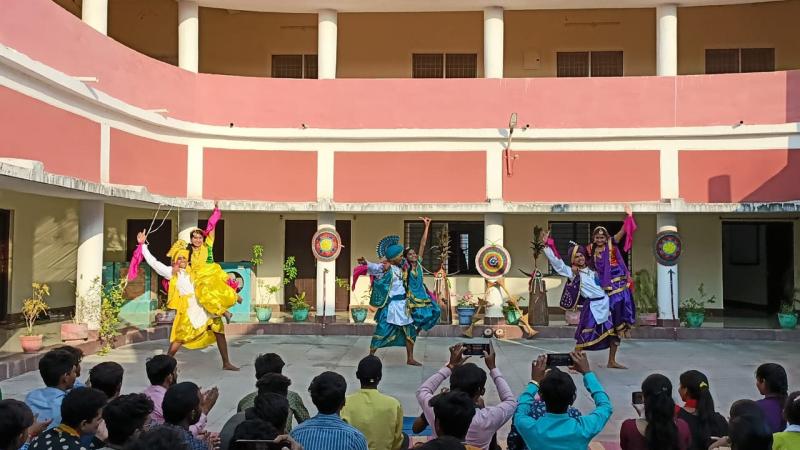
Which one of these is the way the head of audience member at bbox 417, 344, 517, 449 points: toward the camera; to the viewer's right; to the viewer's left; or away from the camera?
away from the camera

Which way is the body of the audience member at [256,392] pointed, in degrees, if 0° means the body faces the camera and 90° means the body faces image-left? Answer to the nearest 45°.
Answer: approximately 180°

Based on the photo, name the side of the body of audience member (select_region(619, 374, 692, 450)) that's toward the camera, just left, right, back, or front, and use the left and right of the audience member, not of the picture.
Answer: back

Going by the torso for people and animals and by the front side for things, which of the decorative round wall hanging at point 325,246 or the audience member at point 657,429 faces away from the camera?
the audience member

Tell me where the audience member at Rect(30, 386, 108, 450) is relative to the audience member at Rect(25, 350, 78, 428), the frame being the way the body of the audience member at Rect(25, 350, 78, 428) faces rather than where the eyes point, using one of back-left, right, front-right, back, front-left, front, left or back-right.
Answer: back-right

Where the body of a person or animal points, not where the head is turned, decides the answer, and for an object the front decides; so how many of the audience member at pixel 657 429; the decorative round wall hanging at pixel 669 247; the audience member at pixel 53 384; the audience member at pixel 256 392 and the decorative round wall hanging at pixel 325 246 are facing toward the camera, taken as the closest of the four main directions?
2

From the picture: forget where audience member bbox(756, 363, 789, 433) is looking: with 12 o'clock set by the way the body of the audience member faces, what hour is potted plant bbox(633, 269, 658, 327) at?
The potted plant is roughly at 1 o'clock from the audience member.

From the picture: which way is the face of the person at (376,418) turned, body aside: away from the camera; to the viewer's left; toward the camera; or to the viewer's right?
away from the camera

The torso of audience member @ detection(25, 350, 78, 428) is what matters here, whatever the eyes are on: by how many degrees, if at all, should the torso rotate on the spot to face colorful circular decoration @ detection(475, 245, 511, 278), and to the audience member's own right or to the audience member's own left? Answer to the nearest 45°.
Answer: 0° — they already face it

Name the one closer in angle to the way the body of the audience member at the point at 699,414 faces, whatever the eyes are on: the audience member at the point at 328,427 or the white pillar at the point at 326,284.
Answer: the white pillar

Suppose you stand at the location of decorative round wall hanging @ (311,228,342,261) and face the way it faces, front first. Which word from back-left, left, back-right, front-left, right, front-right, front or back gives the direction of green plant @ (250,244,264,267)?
back-right

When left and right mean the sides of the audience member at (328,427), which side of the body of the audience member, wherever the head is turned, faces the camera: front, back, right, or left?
back

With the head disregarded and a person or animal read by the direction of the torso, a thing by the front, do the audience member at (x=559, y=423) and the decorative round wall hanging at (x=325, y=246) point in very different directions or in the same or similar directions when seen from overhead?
very different directions

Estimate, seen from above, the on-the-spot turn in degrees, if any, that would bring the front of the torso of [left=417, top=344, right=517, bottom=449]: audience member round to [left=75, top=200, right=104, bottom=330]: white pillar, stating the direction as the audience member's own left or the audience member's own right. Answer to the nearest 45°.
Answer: approximately 45° to the audience member's own left

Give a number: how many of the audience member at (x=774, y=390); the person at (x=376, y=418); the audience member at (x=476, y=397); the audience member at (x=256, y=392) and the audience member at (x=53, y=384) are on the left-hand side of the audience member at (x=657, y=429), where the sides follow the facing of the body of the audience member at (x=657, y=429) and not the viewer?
4

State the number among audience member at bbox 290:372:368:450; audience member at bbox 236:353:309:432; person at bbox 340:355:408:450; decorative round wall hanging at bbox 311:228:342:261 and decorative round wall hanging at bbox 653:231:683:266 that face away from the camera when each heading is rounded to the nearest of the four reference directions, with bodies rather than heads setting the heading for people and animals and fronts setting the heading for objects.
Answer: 3
